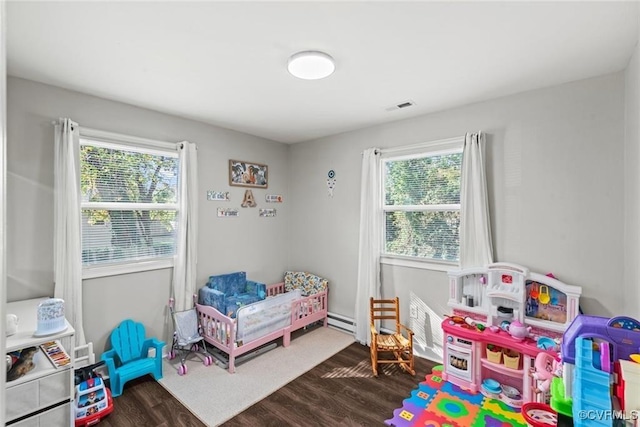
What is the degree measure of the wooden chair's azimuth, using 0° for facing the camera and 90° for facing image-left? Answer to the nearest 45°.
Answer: approximately 315°

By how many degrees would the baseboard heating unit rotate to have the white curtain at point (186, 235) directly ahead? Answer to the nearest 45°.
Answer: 0° — it already faces it

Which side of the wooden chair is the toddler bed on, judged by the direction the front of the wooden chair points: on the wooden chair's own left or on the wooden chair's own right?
on the wooden chair's own right

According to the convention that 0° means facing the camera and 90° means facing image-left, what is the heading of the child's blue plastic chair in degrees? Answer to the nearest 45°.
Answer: approximately 315°
